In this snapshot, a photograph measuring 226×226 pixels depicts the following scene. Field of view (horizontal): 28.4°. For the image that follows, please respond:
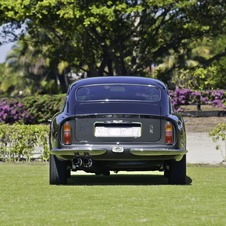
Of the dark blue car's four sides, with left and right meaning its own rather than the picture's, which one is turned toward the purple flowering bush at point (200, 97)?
front

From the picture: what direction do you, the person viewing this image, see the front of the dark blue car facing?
facing away from the viewer

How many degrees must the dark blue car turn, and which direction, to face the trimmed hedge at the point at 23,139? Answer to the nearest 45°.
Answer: approximately 45° to its left

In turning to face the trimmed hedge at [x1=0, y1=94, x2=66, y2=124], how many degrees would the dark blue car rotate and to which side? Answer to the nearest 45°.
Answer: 0° — it already faces it
